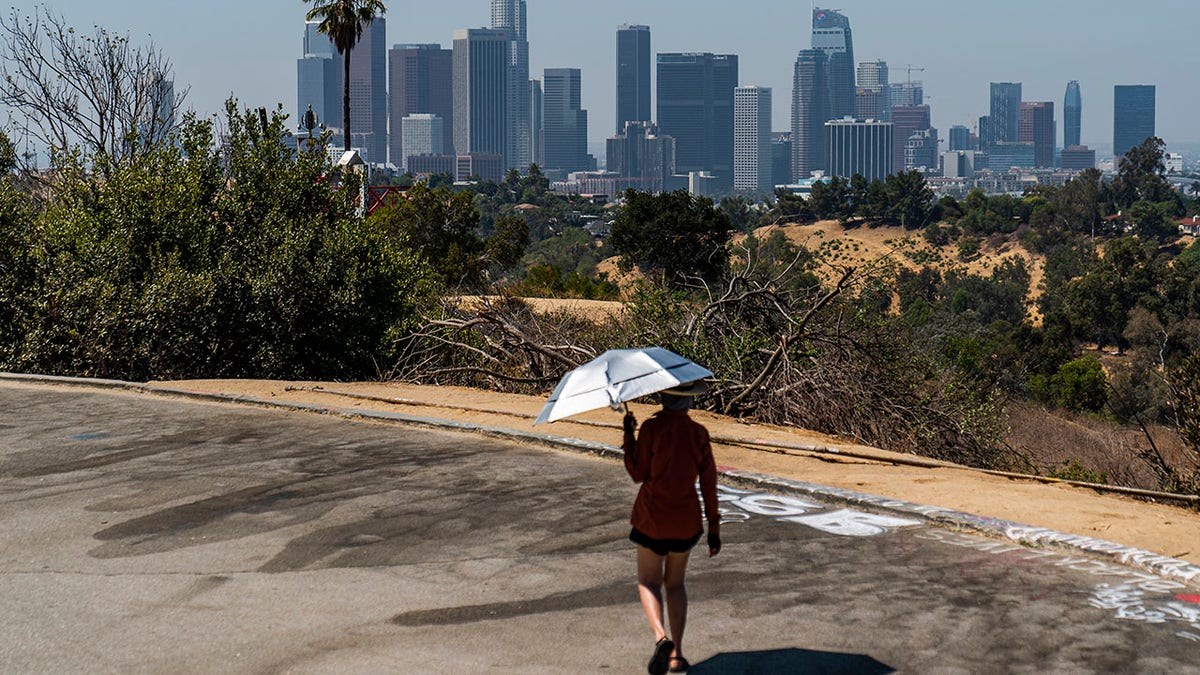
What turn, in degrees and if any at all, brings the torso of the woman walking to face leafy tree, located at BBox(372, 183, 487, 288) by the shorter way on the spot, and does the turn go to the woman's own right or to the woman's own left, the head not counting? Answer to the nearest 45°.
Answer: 0° — they already face it

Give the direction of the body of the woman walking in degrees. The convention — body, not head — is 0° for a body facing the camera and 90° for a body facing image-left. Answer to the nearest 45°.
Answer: approximately 180°

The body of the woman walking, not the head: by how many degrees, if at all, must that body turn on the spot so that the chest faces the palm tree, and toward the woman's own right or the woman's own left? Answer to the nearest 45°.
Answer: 0° — they already face it

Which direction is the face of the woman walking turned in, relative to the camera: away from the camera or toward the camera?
away from the camera

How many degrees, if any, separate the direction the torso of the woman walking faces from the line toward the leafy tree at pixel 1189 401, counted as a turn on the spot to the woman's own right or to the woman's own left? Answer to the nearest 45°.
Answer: approximately 45° to the woman's own right

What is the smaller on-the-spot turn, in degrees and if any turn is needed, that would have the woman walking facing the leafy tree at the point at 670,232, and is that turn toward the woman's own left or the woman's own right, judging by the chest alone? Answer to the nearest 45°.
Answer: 0° — they already face it
